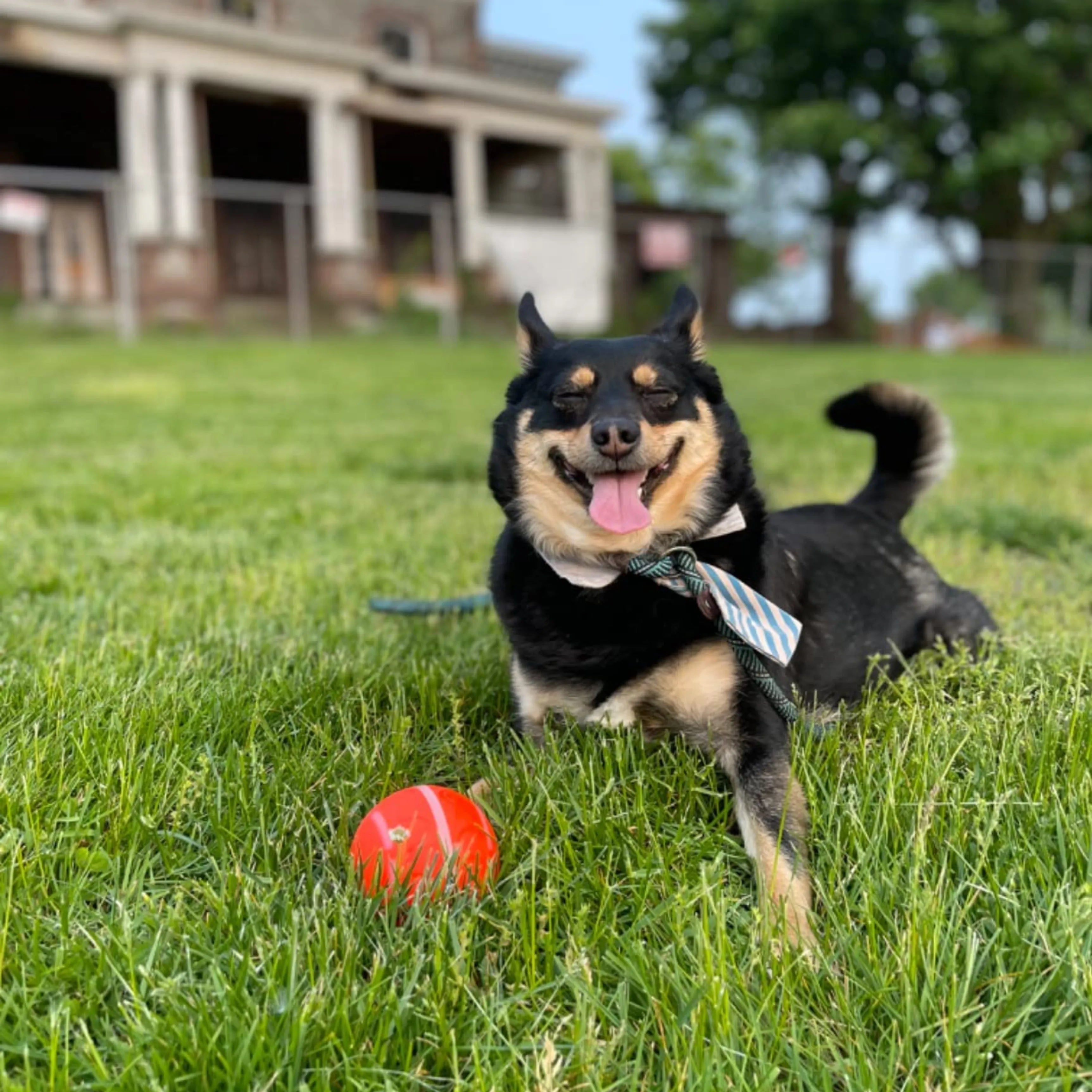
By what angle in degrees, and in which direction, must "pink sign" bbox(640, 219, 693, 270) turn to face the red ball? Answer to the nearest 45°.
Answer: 0° — it already faces it

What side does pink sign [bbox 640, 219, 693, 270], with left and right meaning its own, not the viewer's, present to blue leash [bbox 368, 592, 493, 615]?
front

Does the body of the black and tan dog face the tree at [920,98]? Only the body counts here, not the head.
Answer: no

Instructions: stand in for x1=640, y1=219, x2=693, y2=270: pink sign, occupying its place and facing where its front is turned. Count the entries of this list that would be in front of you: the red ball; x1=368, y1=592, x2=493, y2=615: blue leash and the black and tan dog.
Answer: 3

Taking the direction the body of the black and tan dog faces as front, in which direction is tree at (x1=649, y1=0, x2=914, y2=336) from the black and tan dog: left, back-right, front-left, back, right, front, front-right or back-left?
back-right

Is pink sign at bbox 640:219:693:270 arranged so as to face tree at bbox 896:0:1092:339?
no

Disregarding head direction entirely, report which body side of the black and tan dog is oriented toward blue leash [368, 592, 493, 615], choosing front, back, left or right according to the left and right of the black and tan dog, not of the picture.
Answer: right

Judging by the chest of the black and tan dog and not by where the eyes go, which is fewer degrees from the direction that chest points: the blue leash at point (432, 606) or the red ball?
the red ball

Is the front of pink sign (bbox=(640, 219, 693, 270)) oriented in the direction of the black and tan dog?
yes

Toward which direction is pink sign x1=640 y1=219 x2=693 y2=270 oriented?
toward the camera

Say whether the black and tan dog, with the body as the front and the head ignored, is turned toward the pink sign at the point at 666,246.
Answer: no

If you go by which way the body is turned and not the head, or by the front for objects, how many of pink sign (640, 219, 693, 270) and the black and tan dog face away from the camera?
0

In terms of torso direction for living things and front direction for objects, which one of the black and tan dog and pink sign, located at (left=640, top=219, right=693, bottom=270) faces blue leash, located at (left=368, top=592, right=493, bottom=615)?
the pink sign

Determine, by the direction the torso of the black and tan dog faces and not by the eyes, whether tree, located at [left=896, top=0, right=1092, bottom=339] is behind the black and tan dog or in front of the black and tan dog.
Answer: behind

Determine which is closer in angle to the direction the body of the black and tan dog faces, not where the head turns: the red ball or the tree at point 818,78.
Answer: the red ball

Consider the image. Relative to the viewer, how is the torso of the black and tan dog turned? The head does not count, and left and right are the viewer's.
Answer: facing the viewer and to the left of the viewer
